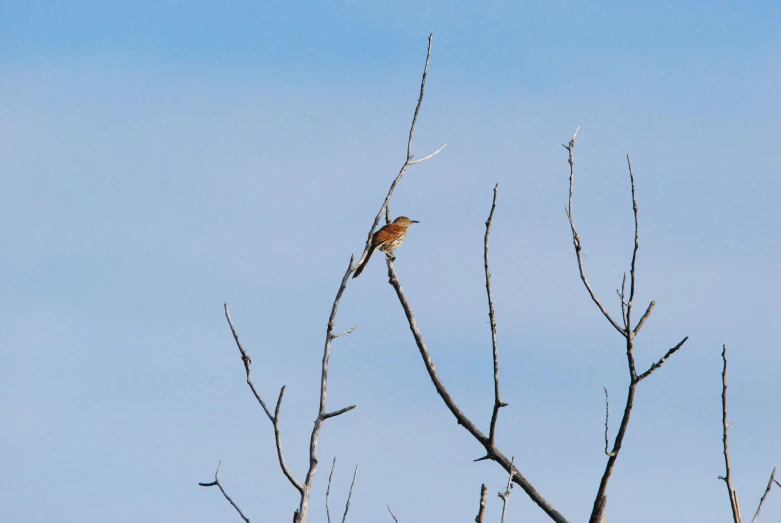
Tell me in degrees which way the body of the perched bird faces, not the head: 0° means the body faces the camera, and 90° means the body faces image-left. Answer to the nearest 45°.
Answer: approximately 270°
